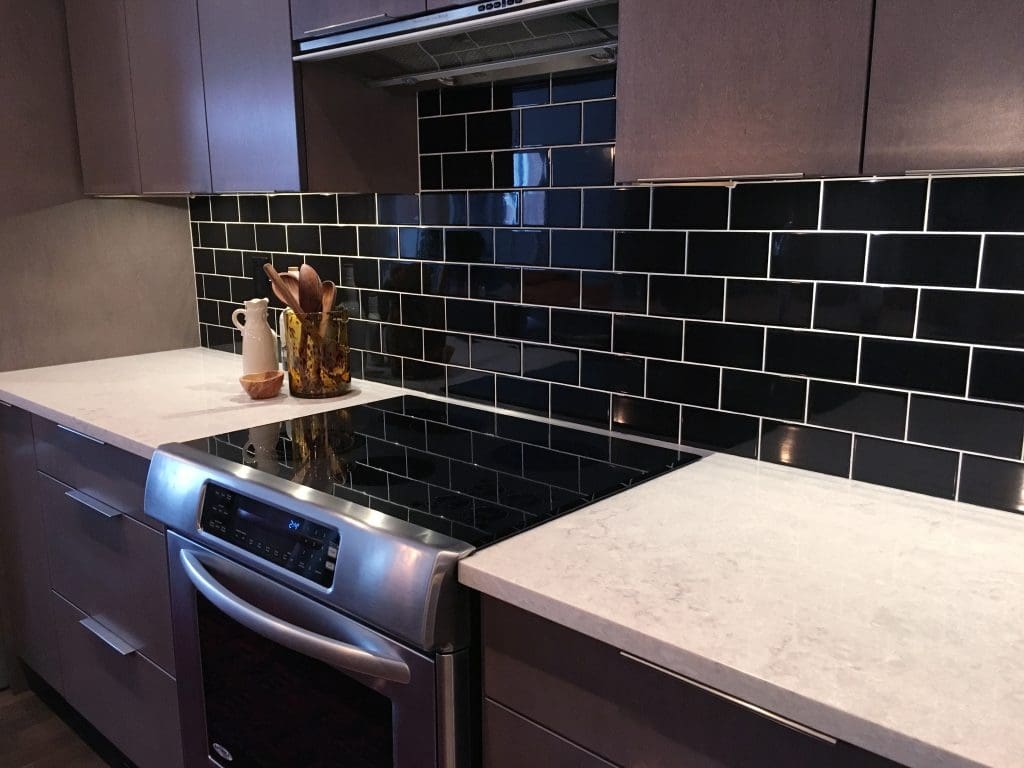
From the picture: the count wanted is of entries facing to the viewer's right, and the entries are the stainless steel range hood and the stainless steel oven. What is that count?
0

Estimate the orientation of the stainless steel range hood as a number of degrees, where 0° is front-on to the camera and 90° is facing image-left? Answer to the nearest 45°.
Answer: approximately 45°

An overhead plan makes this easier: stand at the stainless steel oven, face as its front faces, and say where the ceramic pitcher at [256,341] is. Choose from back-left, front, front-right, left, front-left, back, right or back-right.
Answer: back-right

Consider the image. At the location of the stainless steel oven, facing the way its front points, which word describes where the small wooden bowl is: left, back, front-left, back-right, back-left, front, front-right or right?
back-right

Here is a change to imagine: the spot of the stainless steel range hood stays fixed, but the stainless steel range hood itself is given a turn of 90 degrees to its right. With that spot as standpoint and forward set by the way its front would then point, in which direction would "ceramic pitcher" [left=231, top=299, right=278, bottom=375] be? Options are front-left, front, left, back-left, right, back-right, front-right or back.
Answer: front

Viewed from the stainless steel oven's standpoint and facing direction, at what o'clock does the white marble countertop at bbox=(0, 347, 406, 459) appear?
The white marble countertop is roughly at 4 o'clock from the stainless steel oven.

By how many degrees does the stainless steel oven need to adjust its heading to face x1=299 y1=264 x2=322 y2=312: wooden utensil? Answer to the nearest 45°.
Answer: approximately 135° to its right

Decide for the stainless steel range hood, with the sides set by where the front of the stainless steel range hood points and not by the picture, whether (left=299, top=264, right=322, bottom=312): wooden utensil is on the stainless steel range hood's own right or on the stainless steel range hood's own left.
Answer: on the stainless steel range hood's own right
